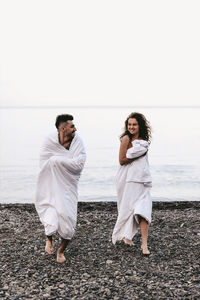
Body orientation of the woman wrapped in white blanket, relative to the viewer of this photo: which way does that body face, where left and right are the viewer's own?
facing the viewer and to the right of the viewer

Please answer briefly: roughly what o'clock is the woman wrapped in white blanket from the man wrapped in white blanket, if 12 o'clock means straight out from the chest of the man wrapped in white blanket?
The woman wrapped in white blanket is roughly at 8 o'clock from the man wrapped in white blanket.

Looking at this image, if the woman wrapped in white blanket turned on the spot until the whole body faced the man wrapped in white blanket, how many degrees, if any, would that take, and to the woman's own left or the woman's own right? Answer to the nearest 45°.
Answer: approximately 90° to the woman's own right

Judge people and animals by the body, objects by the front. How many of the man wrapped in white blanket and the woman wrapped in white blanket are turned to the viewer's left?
0

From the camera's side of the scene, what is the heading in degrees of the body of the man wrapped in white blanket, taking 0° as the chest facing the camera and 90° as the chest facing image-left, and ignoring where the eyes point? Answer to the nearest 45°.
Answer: approximately 0°
